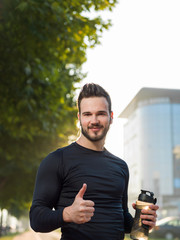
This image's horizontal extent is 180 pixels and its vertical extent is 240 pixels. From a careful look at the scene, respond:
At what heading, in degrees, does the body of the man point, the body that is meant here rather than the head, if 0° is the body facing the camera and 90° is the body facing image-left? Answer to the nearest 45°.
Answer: approximately 315°
